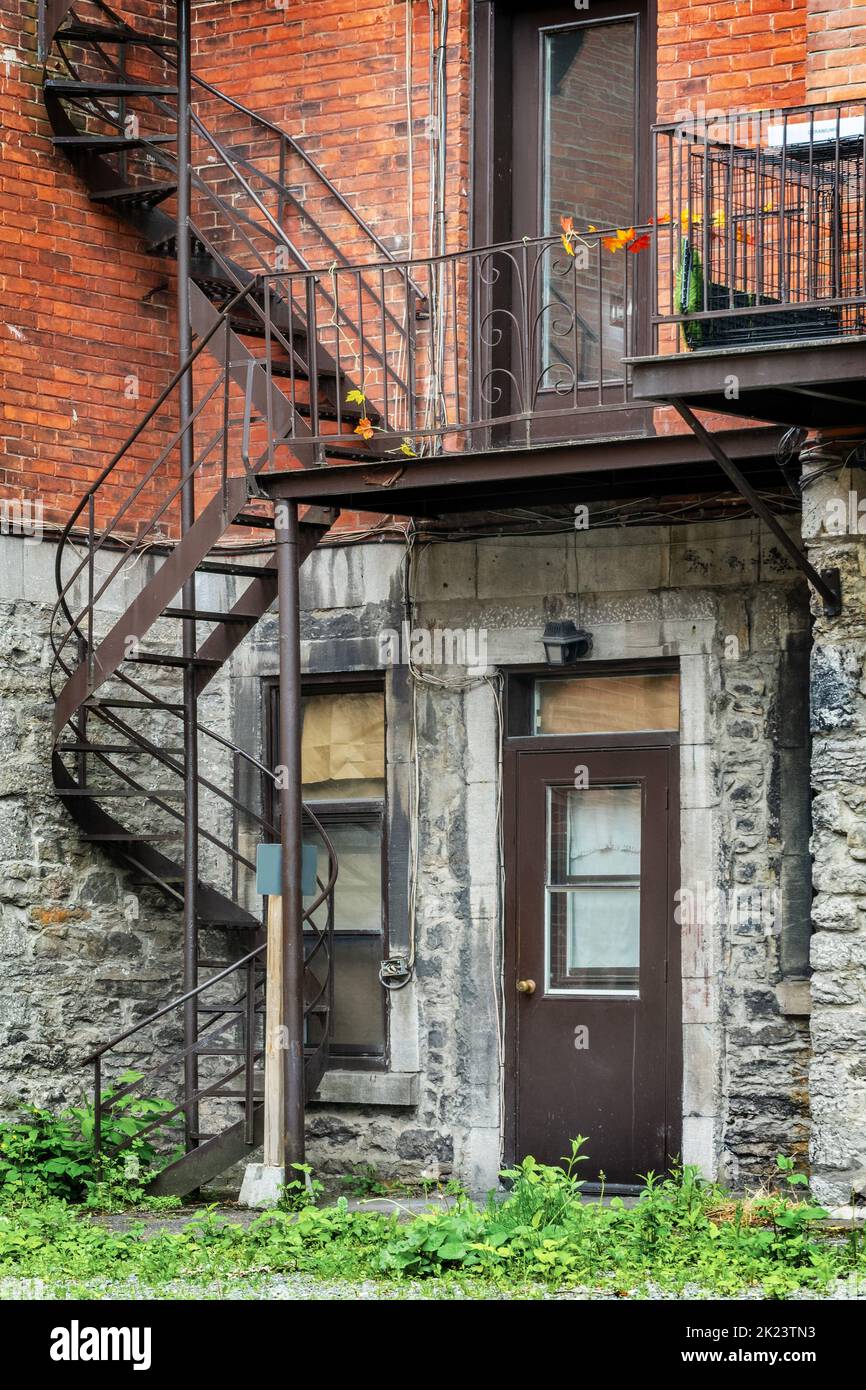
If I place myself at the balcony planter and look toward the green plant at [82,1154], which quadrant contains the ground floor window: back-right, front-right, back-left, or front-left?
front-right

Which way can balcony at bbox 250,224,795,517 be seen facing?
toward the camera

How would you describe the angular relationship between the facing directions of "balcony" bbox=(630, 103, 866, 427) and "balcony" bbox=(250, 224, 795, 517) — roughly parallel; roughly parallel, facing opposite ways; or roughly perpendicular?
roughly parallel

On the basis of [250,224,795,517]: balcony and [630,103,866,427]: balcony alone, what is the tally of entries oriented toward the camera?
2

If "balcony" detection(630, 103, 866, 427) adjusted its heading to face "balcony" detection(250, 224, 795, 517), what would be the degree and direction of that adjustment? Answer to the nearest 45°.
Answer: approximately 135° to its right

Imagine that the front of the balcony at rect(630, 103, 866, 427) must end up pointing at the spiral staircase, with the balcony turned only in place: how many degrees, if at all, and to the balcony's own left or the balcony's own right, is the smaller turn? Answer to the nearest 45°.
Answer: approximately 135° to the balcony's own right
